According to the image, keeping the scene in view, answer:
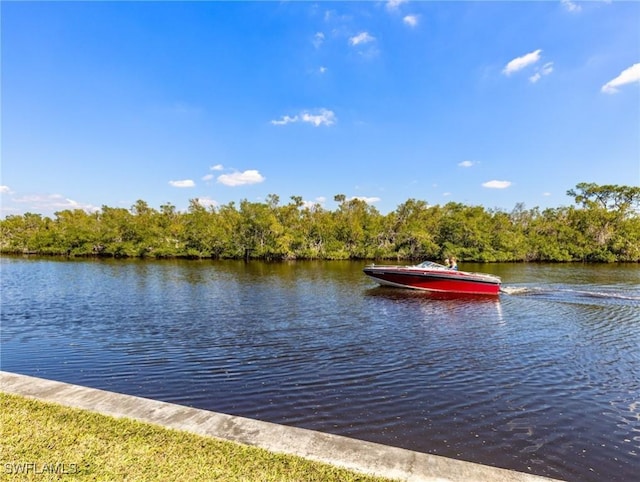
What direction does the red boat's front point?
to the viewer's left

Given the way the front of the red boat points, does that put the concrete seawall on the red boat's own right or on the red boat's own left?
on the red boat's own left
